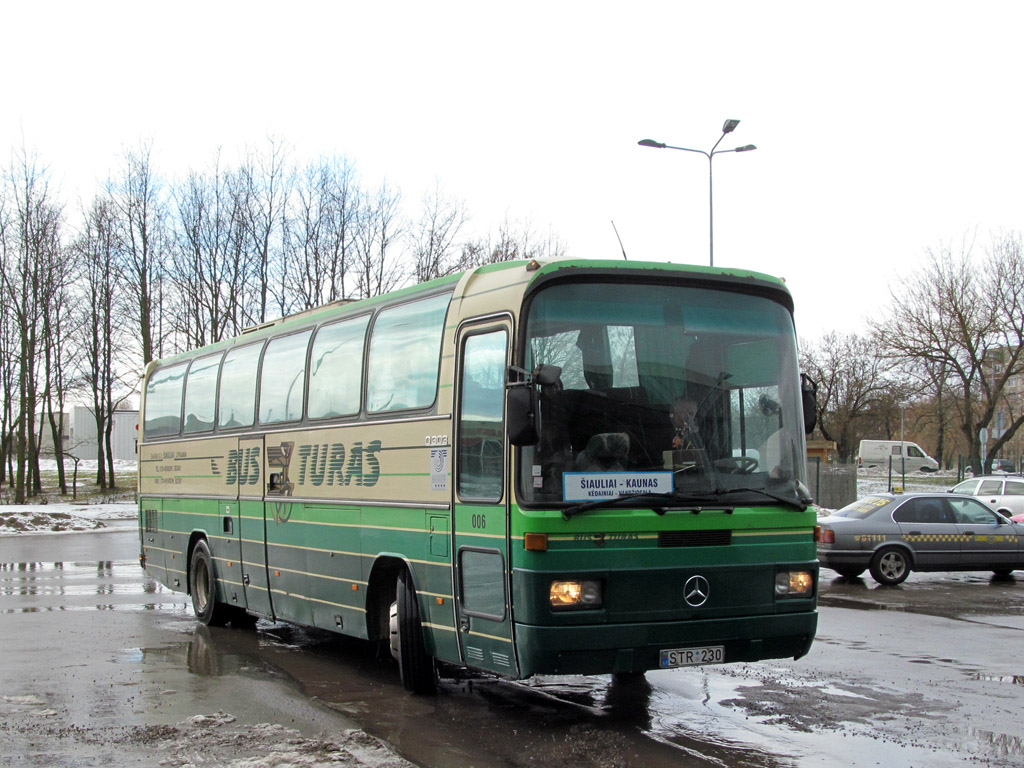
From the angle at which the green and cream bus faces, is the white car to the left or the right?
on its left

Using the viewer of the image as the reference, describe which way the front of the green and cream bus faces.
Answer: facing the viewer and to the right of the viewer

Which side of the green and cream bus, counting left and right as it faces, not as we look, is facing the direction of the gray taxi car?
left

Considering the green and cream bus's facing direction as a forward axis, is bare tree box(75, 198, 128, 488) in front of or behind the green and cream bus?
behind

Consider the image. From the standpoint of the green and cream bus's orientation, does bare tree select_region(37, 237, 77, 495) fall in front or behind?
behind
